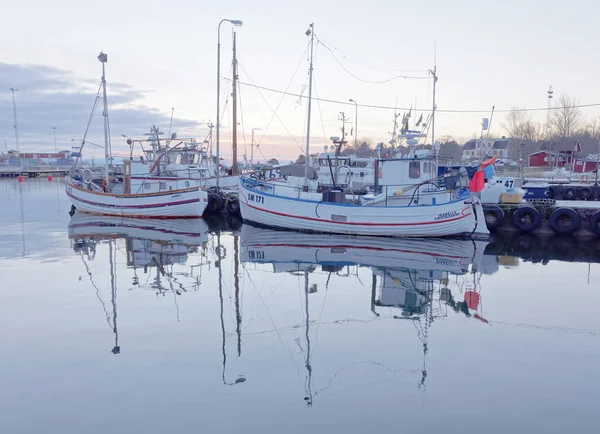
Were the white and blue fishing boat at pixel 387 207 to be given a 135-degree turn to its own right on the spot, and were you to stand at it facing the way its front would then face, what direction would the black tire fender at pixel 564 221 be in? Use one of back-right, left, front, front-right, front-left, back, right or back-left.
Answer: front-right

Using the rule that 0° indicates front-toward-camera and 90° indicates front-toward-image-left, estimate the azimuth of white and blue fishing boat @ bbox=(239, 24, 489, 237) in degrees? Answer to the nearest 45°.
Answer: approximately 90°

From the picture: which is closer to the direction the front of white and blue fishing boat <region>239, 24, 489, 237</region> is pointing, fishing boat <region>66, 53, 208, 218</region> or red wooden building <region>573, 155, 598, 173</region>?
the fishing boat

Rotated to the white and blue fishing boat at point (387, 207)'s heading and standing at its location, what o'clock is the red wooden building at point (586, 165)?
The red wooden building is roughly at 4 o'clock from the white and blue fishing boat.

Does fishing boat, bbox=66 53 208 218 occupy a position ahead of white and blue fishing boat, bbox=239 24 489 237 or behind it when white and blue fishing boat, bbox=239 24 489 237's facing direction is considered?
ahead
